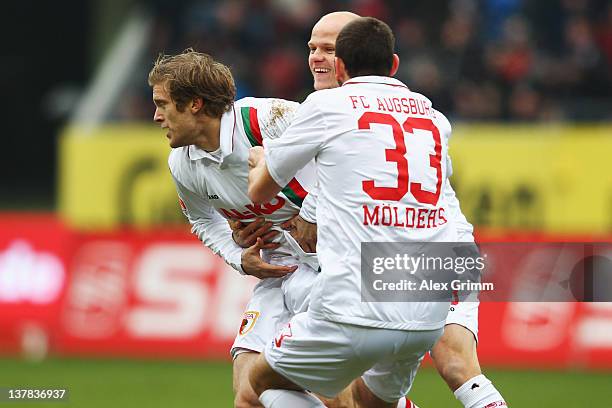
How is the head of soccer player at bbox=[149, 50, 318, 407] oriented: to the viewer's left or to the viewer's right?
to the viewer's left

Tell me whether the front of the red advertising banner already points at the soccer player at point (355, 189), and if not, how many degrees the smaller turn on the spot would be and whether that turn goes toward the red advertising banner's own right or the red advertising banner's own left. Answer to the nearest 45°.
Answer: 0° — it already faces them

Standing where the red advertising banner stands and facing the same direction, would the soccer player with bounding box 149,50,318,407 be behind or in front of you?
in front

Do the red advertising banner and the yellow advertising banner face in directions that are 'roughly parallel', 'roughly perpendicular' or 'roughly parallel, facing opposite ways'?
roughly parallel

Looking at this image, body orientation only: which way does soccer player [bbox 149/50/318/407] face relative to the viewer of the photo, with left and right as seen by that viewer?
facing the viewer and to the left of the viewer

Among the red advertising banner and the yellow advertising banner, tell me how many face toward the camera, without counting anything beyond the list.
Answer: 2

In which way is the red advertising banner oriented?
toward the camera
